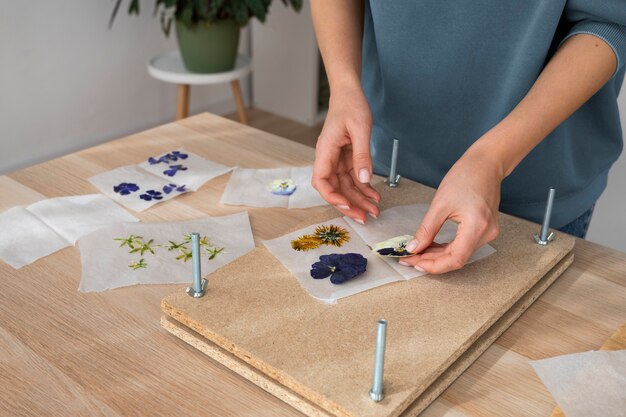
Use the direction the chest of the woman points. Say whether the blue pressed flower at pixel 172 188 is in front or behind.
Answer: in front

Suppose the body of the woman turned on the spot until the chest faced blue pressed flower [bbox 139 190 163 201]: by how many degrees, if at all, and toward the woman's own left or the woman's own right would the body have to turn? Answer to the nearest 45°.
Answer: approximately 45° to the woman's own right

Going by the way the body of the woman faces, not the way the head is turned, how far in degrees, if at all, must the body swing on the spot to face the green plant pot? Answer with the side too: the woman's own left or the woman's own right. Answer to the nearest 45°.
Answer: approximately 90° to the woman's own right

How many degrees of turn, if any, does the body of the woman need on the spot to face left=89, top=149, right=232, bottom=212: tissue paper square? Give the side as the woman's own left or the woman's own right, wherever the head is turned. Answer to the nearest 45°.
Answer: approximately 45° to the woman's own right

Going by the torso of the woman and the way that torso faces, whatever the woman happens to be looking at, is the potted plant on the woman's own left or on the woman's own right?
on the woman's own right

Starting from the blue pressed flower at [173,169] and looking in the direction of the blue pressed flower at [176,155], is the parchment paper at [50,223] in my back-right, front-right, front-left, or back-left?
back-left

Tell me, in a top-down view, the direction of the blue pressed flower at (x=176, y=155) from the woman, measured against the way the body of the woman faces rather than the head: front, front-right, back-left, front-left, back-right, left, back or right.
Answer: front-right

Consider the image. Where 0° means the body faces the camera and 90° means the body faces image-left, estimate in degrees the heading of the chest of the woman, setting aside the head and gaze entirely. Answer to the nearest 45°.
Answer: approximately 45°

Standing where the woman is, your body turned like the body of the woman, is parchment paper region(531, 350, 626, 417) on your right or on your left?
on your left

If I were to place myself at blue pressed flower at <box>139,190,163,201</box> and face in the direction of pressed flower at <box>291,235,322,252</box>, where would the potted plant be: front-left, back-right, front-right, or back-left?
back-left
